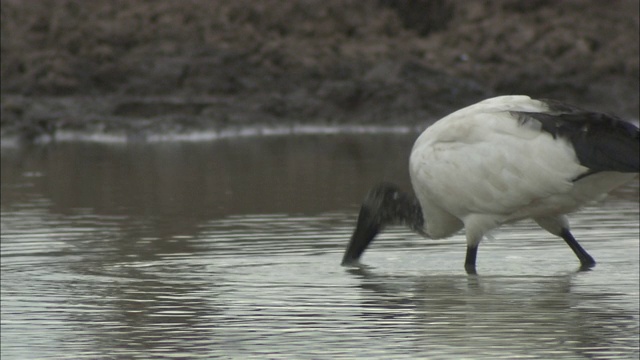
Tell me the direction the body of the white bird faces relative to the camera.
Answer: to the viewer's left
